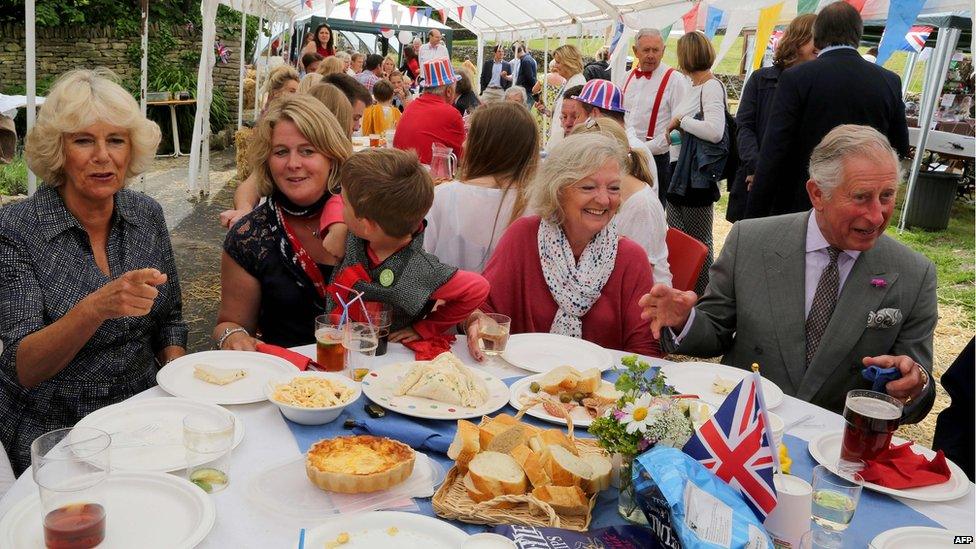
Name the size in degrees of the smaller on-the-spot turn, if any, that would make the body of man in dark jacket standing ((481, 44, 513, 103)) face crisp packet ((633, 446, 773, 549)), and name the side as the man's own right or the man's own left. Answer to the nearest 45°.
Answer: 0° — they already face it

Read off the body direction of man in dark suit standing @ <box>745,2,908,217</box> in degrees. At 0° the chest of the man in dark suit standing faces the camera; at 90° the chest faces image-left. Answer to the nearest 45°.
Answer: approximately 180°

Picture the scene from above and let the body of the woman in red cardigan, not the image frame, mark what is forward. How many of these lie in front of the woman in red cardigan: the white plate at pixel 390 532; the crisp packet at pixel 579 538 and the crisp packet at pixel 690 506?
3

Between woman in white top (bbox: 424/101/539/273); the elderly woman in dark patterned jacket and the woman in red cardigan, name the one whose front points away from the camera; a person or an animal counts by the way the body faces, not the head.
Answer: the woman in white top

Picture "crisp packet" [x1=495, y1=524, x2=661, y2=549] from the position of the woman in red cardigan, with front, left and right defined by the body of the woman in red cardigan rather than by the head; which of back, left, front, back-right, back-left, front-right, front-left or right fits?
front

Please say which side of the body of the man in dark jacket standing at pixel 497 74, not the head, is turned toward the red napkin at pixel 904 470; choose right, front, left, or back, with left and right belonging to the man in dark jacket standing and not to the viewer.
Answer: front

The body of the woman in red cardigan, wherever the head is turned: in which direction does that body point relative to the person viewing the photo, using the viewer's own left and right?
facing the viewer

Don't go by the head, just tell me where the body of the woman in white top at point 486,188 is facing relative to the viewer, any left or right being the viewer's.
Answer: facing away from the viewer

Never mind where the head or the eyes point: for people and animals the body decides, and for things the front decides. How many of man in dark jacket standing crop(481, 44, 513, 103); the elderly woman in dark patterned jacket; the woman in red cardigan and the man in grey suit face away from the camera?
0

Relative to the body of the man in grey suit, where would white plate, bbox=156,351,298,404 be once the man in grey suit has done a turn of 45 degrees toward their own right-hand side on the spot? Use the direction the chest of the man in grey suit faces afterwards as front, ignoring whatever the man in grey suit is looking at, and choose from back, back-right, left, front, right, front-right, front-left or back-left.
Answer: front

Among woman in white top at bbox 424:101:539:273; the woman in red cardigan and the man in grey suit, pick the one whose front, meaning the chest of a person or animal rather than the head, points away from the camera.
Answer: the woman in white top

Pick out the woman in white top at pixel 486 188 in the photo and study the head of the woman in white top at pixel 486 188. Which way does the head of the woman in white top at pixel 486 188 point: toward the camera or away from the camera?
away from the camera

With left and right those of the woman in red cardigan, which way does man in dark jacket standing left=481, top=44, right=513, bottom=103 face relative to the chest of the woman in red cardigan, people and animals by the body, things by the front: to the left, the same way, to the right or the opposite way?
the same way

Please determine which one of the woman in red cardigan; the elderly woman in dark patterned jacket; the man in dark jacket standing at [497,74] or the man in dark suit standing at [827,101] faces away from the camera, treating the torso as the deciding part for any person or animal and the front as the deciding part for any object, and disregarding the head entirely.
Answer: the man in dark suit standing at [827,101]

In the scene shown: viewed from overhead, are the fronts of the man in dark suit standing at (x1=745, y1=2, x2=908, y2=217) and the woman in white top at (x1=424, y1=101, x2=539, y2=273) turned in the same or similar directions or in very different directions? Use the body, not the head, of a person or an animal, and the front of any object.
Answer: same or similar directions

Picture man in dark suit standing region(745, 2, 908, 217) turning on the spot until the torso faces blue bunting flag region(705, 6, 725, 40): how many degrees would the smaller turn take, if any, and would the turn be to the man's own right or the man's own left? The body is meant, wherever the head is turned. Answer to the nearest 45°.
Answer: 0° — they already face it

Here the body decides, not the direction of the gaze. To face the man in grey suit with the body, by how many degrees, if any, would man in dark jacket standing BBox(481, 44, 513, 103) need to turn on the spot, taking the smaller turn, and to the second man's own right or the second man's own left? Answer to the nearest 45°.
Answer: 0° — they already face them

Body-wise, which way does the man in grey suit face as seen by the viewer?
toward the camera
